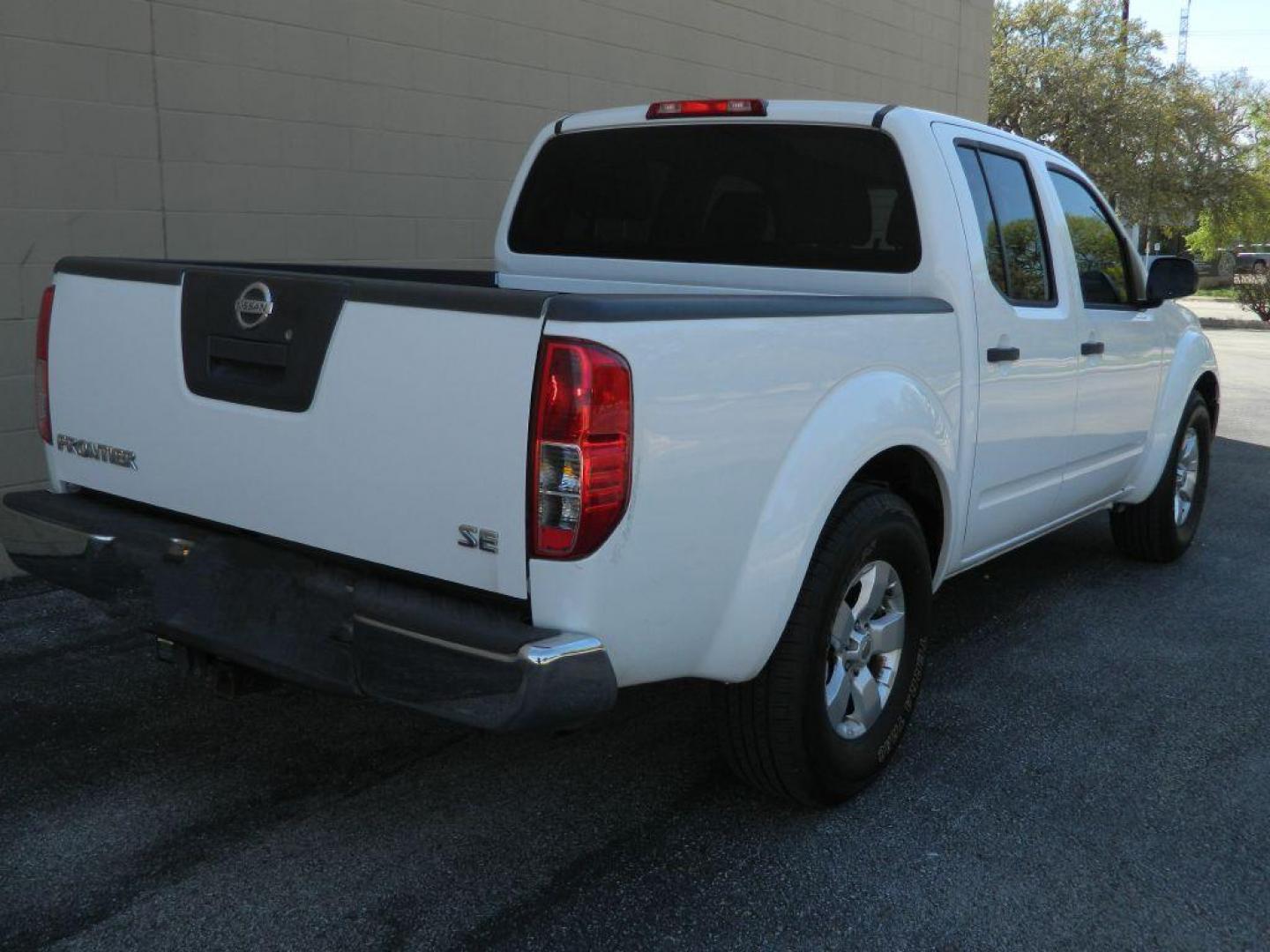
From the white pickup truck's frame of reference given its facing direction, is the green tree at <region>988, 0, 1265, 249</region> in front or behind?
in front

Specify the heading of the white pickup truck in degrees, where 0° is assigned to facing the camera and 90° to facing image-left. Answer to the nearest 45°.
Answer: approximately 225°
